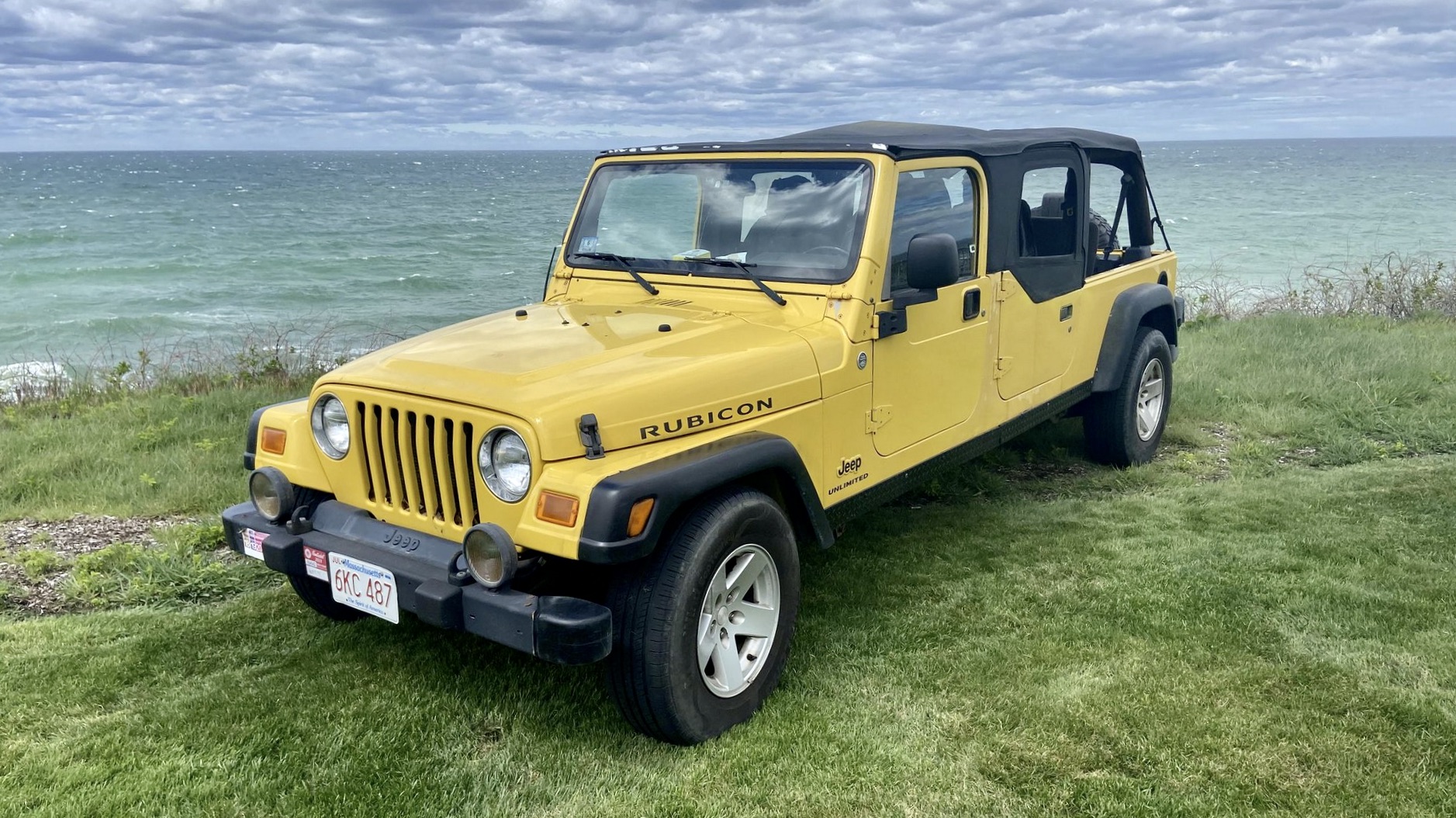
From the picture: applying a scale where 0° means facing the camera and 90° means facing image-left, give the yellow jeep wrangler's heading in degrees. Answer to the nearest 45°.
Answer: approximately 45°
